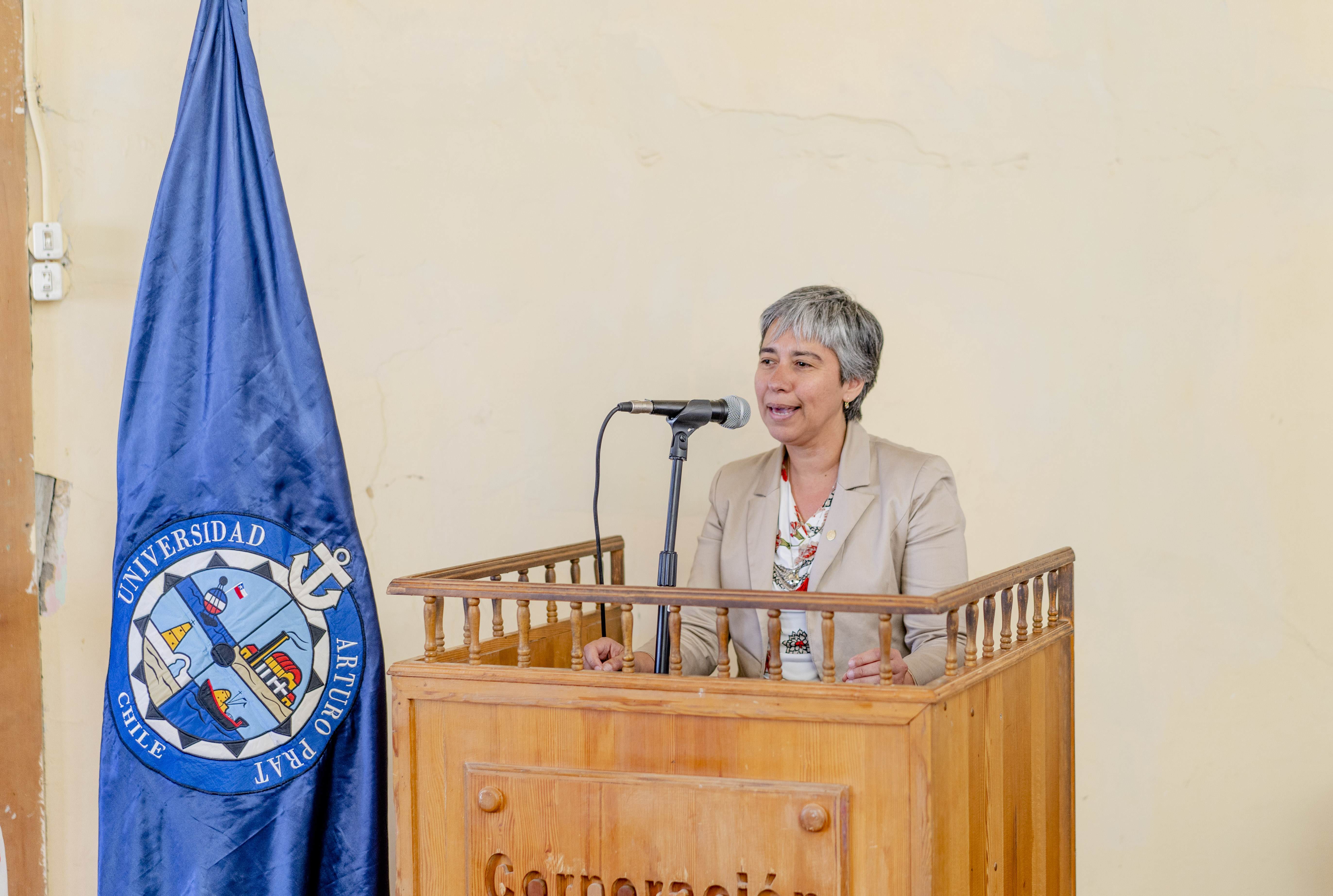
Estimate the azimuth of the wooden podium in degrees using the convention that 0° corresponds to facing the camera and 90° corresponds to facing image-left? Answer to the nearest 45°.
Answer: approximately 45°

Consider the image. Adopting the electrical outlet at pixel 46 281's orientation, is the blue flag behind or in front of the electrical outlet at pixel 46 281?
in front

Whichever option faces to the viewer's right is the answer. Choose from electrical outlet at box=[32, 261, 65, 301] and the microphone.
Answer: the microphone

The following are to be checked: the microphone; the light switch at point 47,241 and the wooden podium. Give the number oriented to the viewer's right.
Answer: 1

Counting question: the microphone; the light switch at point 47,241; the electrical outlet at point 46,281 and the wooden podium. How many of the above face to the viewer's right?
1

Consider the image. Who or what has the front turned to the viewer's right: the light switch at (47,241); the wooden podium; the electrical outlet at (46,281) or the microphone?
the microphone

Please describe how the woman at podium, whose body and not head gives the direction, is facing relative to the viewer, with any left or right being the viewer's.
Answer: facing the viewer and to the left of the viewer

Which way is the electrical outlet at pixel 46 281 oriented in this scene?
toward the camera

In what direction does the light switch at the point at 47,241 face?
toward the camera

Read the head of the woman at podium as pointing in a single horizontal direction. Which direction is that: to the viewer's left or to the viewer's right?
to the viewer's left

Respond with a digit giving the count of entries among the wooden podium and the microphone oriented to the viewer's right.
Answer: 1

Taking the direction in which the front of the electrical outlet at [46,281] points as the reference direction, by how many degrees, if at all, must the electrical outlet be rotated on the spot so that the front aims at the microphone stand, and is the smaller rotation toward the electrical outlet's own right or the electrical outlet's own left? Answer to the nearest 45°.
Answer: approximately 45° to the electrical outlet's own left

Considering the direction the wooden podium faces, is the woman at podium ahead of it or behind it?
behind

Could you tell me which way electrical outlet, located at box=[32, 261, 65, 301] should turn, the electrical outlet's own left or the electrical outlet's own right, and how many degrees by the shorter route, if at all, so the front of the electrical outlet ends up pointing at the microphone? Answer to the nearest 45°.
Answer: approximately 45° to the electrical outlet's own left

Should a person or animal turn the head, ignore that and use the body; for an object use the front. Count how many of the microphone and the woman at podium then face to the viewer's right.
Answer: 1

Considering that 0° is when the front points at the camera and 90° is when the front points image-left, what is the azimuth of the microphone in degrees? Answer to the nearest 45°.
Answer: approximately 270°
